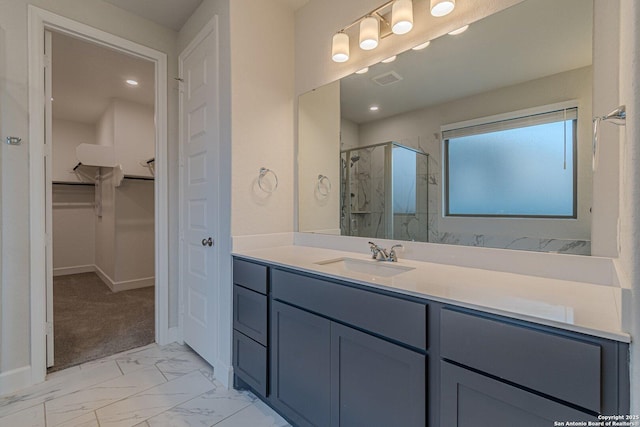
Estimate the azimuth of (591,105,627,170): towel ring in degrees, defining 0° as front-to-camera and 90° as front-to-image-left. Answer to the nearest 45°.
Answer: approximately 90°

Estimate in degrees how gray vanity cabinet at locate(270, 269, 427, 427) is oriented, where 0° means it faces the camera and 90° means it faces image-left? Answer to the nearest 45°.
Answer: approximately 45°

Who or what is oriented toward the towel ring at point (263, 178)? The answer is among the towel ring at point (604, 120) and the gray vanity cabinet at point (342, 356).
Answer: the towel ring at point (604, 120)

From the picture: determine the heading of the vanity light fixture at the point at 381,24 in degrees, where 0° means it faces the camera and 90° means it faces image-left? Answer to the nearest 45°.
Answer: approximately 45°

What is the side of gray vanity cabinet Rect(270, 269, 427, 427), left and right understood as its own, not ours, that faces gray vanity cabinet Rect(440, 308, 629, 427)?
left

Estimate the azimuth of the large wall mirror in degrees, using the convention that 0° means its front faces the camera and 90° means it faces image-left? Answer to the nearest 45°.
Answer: approximately 45°
